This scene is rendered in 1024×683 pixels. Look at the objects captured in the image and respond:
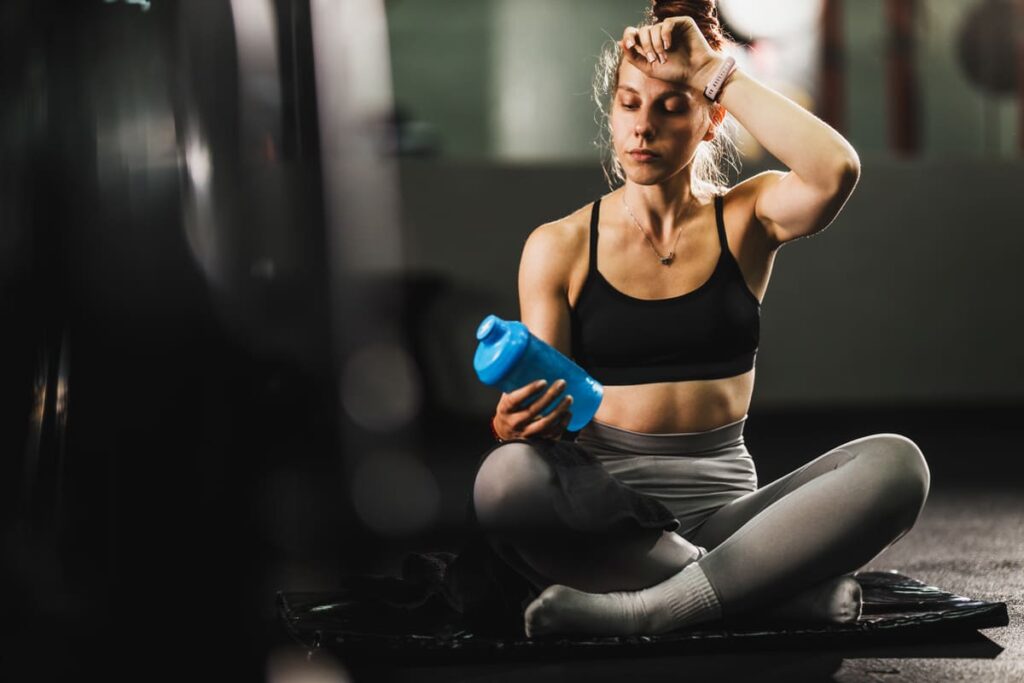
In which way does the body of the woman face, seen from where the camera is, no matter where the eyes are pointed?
toward the camera
